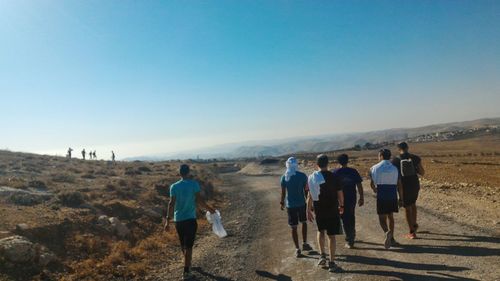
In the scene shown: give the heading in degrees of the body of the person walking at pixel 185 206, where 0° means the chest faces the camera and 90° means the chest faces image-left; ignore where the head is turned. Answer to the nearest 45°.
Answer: approximately 180°

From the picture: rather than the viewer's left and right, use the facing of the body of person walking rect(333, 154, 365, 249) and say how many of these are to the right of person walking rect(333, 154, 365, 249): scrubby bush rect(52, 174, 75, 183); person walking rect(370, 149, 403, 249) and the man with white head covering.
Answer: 1

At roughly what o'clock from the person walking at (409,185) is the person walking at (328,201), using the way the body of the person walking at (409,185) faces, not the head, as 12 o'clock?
the person walking at (328,201) is roughly at 7 o'clock from the person walking at (409,185).

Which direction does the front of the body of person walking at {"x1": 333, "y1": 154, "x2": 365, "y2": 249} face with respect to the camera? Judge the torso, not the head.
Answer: away from the camera

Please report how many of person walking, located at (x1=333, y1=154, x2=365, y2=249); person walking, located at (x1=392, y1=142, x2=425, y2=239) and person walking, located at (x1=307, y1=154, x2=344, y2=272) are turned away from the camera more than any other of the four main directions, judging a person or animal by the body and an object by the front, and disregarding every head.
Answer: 3

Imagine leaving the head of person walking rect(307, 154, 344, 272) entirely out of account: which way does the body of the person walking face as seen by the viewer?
away from the camera

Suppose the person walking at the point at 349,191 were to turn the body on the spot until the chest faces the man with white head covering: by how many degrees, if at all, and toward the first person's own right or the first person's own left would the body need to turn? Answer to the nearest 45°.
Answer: approximately 90° to the first person's own left

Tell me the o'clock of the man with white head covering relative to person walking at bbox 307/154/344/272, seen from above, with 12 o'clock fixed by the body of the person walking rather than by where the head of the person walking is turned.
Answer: The man with white head covering is roughly at 11 o'clock from the person walking.

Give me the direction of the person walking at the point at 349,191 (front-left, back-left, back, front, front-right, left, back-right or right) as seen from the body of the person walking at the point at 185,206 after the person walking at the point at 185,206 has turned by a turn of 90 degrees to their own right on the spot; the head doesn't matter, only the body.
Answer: front

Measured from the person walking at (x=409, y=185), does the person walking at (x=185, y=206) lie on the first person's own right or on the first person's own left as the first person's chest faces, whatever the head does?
on the first person's own left

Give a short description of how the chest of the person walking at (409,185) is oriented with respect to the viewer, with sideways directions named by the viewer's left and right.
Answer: facing away from the viewer

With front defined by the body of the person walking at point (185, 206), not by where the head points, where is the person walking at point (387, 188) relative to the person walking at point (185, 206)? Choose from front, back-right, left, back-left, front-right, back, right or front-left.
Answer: right

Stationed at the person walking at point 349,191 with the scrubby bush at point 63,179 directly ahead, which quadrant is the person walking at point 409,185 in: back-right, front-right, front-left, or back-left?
back-right
